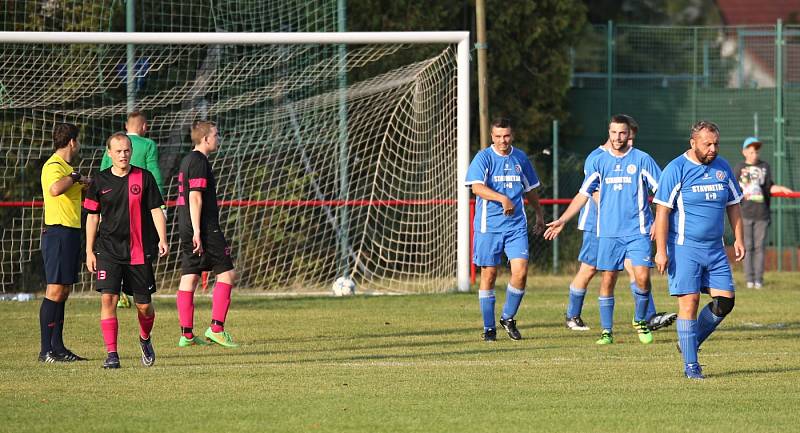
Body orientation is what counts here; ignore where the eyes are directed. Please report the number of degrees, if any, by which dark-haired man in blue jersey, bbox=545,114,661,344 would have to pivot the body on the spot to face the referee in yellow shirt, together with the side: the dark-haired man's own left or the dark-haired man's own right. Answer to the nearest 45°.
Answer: approximately 45° to the dark-haired man's own right

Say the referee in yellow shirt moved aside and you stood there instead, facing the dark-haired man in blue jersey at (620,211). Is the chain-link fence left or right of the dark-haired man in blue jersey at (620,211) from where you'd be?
left

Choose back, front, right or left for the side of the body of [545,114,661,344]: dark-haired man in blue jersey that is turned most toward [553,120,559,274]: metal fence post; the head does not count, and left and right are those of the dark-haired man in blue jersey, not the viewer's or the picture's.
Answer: back

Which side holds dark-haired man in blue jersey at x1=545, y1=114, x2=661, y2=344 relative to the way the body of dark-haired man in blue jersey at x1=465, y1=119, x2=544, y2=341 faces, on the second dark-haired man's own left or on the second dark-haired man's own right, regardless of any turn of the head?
on the second dark-haired man's own left

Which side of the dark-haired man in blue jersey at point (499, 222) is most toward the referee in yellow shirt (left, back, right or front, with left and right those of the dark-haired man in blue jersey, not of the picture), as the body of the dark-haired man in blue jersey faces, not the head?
right

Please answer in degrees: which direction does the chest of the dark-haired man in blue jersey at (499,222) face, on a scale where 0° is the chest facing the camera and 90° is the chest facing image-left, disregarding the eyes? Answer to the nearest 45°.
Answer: approximately 0°

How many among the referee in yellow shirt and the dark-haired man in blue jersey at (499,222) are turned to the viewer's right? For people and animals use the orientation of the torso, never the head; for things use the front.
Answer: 1

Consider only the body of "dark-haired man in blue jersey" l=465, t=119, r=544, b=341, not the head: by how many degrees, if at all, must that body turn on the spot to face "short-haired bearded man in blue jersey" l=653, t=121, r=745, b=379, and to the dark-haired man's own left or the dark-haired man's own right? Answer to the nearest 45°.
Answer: approximately 45° to the dark-haired man's own left

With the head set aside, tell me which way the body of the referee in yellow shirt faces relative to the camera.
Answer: to the viewer's right

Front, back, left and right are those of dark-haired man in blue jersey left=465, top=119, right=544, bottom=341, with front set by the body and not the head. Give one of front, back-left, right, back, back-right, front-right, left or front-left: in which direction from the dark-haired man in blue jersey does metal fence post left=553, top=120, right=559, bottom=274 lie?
back
